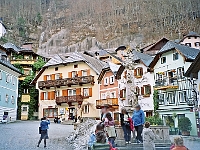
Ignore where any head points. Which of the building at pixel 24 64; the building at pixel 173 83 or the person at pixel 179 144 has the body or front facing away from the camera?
the person

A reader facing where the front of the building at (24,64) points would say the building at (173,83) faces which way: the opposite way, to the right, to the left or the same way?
to the right

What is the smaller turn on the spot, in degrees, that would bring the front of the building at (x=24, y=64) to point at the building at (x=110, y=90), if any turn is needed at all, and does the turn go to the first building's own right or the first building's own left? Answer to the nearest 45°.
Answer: approximately 45° to the first building's own left

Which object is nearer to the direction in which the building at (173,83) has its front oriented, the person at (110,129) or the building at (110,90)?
the person

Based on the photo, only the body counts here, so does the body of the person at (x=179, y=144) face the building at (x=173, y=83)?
yes

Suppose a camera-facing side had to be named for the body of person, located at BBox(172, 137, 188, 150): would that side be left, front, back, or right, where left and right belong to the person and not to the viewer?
back

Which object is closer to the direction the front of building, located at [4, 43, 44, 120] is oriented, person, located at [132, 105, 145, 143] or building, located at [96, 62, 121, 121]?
the person

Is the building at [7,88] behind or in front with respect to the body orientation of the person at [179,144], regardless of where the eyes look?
in front

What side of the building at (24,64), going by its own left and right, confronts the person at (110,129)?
front

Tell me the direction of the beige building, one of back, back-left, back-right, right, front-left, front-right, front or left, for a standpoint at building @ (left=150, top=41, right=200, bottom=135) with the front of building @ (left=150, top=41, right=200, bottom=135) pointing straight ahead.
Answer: right

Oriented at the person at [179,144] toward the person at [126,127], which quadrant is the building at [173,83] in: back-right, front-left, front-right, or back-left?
front-right

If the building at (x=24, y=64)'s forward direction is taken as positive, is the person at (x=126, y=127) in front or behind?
in front

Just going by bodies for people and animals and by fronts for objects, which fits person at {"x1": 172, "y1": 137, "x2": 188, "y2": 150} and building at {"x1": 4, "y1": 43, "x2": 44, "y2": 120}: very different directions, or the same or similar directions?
very different directions

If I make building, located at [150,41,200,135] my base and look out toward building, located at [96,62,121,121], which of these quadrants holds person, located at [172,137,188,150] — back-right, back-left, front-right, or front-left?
back-left

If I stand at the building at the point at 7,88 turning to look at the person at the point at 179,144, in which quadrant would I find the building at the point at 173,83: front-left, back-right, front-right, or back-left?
front-left

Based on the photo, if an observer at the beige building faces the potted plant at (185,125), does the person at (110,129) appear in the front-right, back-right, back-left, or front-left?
front-right

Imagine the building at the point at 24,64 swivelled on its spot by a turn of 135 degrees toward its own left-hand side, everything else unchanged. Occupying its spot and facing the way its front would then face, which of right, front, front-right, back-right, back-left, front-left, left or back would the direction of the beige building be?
right

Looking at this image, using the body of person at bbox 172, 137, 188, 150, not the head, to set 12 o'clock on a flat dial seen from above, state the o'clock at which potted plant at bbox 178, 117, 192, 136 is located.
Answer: The potted plant is roughly at 12 o'clock from the person.

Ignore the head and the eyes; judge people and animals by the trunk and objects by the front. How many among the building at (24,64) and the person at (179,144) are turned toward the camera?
1

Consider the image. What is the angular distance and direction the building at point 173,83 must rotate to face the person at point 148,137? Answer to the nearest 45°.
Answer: approximately 45° to its left

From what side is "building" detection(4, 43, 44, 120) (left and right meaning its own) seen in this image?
front

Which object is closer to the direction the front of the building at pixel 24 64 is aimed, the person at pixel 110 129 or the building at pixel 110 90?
the person
